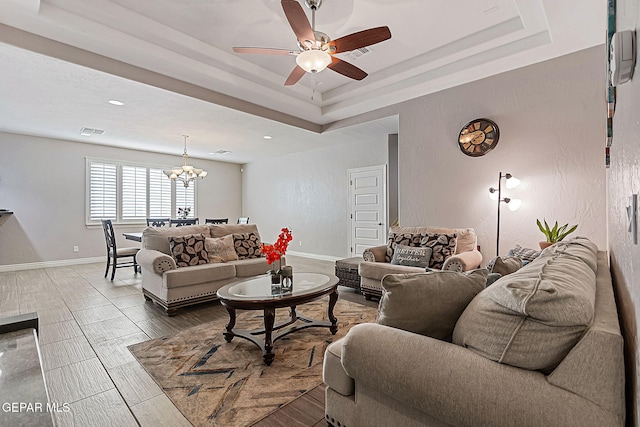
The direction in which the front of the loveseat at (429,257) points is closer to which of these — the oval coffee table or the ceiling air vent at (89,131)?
the oval coffee table

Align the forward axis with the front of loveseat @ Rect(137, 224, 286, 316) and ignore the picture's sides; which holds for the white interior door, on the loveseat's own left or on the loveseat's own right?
on the loveseat's own left

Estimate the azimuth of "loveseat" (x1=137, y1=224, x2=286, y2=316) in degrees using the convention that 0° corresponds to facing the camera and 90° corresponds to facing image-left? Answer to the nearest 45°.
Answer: approximately 315°

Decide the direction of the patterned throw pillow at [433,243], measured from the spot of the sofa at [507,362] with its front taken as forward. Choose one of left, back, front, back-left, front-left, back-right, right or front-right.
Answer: right

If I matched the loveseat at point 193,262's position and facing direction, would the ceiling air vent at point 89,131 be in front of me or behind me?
behind

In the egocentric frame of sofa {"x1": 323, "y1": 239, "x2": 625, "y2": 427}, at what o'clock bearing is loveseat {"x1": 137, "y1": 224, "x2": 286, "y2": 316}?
loveseat {"x1": 137, "y1": 224, "x2": 286, "y2": 316} is roughly at 1 o'clock from sofa {"x1": 323, "y1": 239, "x2": 625, "y2": 427}.

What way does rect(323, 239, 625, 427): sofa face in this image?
to the viewer's left

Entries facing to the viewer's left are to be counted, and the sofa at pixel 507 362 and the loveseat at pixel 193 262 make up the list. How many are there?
1

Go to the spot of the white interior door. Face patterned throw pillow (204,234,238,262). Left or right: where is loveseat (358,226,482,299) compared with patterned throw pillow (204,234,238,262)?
left

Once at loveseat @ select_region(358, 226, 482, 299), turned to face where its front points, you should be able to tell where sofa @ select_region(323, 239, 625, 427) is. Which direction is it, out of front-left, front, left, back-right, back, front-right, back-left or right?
front-left

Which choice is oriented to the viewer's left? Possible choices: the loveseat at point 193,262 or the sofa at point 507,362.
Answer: the sofa at point 507,362

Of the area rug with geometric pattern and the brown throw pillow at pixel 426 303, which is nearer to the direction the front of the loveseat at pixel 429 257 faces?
the area rug with geometric pattern

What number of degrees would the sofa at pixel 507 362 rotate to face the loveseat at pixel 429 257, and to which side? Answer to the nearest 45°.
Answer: approximately 90° to its right

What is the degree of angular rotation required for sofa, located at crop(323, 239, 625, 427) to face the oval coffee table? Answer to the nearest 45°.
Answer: approximately 45° to its right

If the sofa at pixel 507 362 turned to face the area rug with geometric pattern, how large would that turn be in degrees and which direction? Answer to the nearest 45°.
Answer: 0° — it already faces it

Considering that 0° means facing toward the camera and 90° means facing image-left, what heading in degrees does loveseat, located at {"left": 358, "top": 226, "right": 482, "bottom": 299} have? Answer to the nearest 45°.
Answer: approximately 45°
